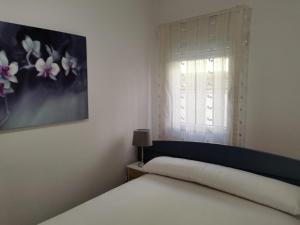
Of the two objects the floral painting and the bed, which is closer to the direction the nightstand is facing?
the floral painting

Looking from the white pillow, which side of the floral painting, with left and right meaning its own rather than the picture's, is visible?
front

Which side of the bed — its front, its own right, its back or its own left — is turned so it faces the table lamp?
right

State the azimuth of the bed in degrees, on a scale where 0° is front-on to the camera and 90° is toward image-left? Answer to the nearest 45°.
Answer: approximately 45°

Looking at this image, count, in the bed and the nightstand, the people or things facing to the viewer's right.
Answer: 0

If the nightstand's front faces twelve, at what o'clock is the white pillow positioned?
The white pillow is roughly at 9 o'clock from the nightstand.

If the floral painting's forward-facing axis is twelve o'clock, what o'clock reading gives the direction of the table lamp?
The table lamp is roughly at 10 o'clock from the floral painting.

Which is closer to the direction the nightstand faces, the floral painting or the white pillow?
the floral painting

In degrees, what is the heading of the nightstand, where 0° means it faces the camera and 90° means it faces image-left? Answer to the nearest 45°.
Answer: approximately 45°

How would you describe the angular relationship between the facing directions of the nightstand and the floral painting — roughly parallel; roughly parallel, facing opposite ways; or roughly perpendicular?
roughly perpendicular
